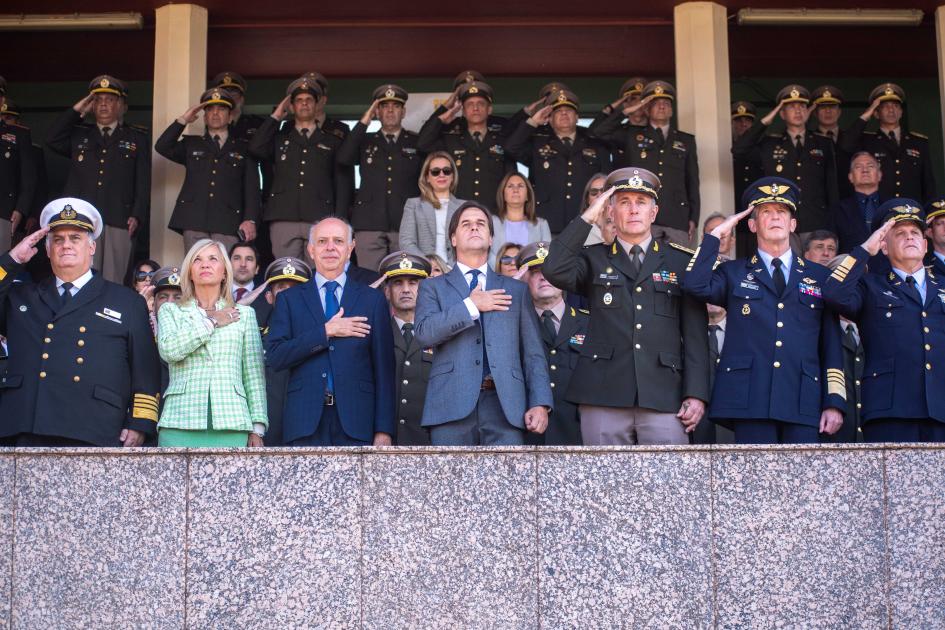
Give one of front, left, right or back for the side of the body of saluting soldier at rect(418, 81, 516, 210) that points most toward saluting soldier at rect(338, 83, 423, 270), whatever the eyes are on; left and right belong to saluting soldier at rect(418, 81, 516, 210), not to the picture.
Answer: right

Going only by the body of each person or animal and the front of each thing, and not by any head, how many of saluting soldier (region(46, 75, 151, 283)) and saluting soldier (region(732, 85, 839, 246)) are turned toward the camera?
2

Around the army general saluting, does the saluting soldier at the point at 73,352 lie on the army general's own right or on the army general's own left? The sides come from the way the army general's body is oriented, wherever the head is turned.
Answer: on the army general's own right

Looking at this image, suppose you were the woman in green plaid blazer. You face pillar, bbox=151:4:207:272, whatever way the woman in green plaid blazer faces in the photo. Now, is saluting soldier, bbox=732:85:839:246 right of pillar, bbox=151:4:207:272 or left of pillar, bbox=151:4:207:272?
right

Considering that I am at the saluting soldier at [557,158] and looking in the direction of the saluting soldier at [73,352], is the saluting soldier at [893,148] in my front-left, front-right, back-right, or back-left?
back-left

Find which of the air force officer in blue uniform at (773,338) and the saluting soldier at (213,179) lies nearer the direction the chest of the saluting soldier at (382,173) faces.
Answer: the air force officer in blue uniform

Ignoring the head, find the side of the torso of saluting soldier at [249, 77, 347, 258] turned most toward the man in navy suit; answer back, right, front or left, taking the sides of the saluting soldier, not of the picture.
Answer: front

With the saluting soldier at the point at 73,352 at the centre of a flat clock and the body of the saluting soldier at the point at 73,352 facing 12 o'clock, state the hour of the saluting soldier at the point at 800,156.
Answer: the saluting soldier at the point at 800,156 is roughly at 8 o'clock from the saluting soldier at the point at 73,352.

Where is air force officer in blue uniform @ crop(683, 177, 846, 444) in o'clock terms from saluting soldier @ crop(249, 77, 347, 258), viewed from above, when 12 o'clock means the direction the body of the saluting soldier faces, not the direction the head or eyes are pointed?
The air force officer in blue uniform is roughly at 11 o'clock from the saluting soldier.

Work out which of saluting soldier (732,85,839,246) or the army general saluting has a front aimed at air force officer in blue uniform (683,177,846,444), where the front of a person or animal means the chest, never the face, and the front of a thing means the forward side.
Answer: the saluting soldier

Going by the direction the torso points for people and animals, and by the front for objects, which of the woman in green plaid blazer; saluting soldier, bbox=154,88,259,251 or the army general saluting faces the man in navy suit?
the saluting soldier

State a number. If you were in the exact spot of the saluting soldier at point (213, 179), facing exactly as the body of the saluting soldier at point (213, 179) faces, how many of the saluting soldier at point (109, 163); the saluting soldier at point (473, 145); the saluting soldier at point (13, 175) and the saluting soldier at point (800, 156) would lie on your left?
2

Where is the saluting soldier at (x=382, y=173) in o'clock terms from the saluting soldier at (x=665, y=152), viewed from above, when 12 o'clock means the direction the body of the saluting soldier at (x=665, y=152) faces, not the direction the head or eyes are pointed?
the saluting soldier at (x=382, y=173) is roughly at 3 o'clock from the saluting soldier at (x=665, y=152).
